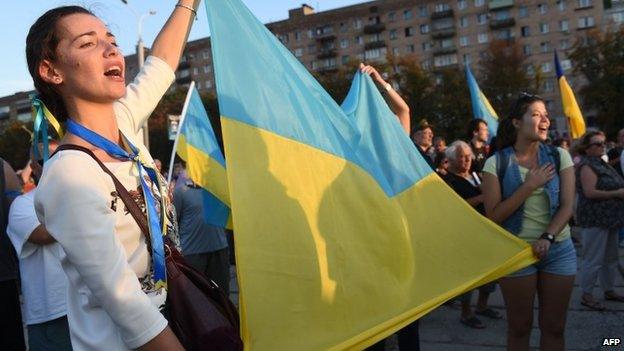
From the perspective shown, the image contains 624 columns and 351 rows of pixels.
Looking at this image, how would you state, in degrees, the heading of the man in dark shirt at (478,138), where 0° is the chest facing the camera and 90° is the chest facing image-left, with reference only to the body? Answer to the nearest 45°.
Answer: approximately 315°

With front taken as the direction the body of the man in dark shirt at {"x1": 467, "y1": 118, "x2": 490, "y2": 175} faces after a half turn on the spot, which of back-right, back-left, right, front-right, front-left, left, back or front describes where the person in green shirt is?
back-left

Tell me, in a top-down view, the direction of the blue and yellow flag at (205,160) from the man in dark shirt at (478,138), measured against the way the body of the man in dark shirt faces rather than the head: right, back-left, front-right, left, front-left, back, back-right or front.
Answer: right

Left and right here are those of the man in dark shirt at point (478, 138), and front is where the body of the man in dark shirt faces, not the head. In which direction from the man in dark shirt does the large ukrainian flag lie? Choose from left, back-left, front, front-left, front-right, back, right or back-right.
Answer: front-right

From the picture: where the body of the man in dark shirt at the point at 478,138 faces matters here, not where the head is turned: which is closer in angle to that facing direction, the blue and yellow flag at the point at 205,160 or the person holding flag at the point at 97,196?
the person holding flag

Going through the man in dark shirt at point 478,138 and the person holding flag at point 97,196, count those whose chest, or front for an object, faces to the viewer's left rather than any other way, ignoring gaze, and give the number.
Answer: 0

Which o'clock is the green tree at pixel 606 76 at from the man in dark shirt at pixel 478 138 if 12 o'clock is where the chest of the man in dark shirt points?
The green tree is roughly at 8 o'clock from the man in dark shirt.

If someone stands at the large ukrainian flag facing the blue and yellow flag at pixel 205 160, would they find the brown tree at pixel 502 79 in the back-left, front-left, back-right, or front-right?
front-right

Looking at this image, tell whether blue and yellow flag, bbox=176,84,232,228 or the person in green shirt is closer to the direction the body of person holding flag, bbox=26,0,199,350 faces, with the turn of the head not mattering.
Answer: the person in green shirt

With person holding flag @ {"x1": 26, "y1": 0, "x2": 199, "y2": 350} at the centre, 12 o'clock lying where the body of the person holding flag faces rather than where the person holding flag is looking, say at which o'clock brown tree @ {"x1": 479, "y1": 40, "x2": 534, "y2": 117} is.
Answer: The brown tree is roughly at 9 o'clock from the person holding flag.

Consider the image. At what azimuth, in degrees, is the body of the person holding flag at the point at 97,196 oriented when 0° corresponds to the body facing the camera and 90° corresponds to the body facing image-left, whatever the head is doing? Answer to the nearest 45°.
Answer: approximately 315°

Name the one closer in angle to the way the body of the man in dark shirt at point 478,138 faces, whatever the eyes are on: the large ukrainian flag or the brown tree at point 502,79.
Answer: the large ukrainian flag

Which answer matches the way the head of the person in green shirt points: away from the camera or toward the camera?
toward the camera
